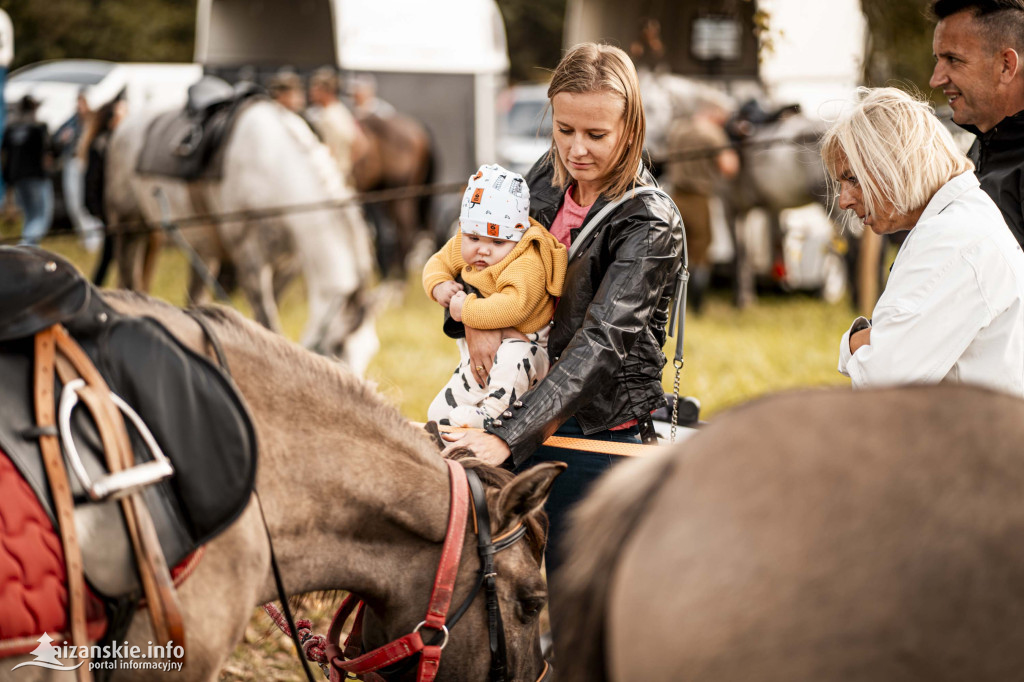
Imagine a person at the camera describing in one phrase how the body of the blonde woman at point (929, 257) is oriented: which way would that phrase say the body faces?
to the viewer's left

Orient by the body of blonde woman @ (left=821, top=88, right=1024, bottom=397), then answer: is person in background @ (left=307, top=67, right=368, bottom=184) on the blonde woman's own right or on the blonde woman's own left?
on the blonde woman's own right

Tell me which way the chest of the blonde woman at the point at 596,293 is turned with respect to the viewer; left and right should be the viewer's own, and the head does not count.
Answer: facing the viewer and to the left of the viewer

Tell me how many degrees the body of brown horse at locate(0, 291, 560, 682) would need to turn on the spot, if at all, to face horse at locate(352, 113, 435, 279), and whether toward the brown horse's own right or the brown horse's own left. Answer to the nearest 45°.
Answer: approximately 90° to the brown horse's own left

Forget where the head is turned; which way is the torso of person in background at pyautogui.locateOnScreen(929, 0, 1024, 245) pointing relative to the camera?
to the viewer's left

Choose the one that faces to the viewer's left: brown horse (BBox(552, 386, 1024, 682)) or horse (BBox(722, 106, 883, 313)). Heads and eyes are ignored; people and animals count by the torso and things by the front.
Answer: the horse

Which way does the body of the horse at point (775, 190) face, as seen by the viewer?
to the viewer's left

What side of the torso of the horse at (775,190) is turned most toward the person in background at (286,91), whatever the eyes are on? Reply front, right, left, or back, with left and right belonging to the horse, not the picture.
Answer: front

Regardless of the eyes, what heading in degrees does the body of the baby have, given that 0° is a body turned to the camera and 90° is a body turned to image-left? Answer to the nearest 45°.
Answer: approximately 45°

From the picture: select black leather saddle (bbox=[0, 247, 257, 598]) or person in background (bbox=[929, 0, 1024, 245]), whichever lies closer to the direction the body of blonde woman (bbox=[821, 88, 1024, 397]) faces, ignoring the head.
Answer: the black leather saddle

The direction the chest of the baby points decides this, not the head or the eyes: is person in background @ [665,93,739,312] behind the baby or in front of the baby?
behind

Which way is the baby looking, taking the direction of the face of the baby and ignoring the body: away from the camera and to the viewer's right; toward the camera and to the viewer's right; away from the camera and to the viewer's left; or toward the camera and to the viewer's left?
toward the camera and to the viewer's left
